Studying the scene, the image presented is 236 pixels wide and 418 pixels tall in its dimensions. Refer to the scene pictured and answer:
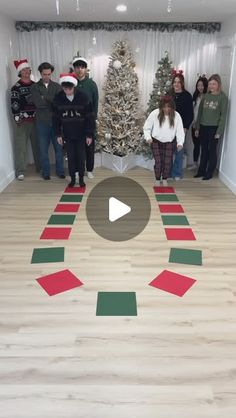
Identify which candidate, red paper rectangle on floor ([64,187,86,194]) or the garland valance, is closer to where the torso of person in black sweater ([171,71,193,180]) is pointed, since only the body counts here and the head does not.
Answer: the red paper rectangle on floor

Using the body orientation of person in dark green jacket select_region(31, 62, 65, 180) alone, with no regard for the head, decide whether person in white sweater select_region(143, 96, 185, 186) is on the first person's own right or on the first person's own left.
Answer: on the first person's own left

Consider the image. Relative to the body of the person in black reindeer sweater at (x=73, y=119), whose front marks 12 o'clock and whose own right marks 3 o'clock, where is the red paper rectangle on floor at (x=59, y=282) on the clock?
The red paper rectangle on floor is roughly at 12 o'clock from the person in black reindeer sweater.

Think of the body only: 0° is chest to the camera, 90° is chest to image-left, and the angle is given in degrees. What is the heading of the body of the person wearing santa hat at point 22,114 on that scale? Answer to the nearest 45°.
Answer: approximately 315°

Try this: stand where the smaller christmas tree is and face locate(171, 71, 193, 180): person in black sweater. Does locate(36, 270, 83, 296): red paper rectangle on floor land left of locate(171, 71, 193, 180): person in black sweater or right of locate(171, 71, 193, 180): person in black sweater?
right

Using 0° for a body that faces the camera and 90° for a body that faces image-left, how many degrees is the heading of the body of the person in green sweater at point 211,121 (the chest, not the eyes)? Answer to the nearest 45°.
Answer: approximately 45°

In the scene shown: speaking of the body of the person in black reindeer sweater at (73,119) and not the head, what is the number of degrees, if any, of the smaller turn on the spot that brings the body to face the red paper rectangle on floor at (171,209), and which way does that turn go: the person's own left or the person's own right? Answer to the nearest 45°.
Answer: approximately 45° to the person's own left

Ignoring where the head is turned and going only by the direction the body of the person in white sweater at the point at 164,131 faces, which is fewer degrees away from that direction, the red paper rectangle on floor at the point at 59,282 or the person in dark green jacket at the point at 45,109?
the red paper rectangle on floor

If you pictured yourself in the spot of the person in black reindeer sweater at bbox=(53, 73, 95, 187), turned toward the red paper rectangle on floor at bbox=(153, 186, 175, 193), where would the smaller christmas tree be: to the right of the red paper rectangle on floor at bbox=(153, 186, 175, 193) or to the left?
left

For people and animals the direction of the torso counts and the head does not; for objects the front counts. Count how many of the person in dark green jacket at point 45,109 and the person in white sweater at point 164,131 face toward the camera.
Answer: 2

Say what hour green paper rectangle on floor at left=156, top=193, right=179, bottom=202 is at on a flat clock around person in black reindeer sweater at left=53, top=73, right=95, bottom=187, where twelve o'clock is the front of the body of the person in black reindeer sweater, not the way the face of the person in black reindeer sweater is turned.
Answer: The green paper rectangle on floor is roughly at 10 o'clock from the person in black reindeer sweater.
